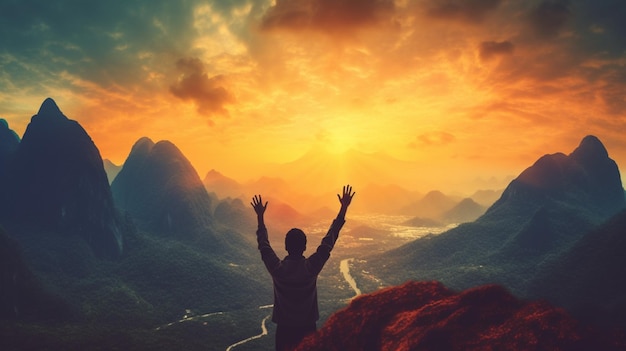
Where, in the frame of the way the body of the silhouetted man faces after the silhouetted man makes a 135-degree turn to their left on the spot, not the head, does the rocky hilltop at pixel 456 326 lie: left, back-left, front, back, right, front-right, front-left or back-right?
back

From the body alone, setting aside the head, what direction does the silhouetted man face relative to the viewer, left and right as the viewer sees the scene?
facing away from the viewer
